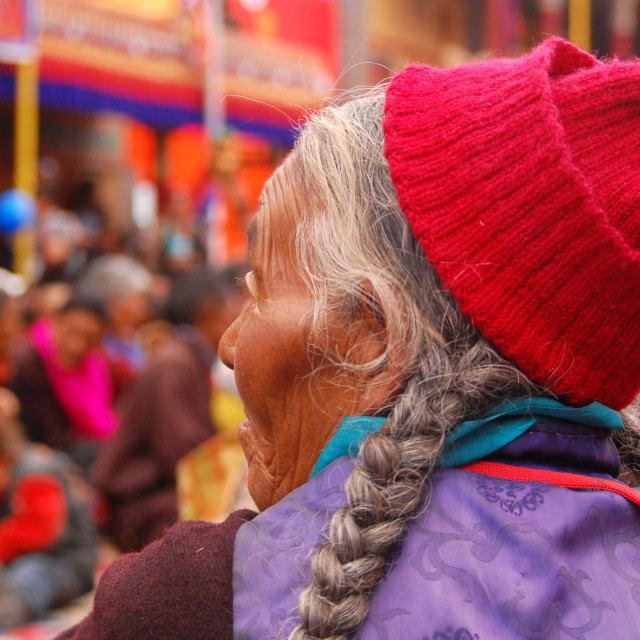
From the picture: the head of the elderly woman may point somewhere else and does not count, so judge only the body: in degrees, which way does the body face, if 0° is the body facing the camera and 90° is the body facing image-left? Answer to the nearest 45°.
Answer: approximately 135°

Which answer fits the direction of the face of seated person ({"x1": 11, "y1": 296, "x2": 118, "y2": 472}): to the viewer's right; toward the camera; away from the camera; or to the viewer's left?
toward the camera

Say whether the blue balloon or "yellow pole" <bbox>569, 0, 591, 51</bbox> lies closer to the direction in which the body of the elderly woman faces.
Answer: the blue balloon

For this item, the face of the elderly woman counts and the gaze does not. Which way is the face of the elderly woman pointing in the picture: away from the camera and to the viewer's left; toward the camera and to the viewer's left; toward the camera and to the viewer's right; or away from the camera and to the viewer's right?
away from the camera and to the viewer's left

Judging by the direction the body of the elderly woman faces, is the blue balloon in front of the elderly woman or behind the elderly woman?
in front

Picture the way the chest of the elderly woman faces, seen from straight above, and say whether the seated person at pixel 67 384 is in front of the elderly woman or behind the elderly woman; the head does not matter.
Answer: in front

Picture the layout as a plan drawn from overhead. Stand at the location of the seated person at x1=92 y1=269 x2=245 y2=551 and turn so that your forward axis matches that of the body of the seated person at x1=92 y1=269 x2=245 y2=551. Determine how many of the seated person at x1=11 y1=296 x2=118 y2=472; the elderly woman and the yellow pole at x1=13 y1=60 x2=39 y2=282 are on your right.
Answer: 1

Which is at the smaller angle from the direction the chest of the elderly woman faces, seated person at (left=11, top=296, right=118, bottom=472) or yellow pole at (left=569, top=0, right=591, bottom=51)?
the seated person
